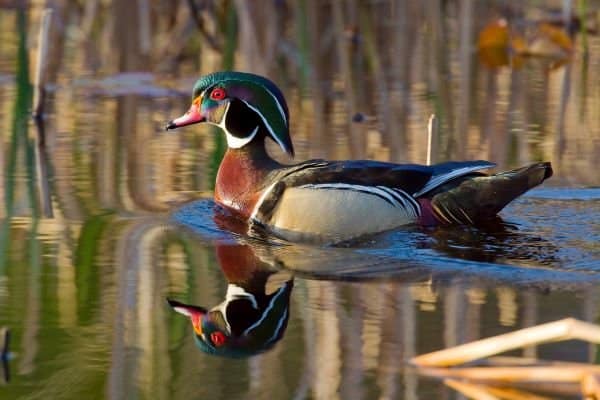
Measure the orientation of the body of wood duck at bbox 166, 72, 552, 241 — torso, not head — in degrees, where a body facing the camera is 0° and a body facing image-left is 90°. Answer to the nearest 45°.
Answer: approximately 90°

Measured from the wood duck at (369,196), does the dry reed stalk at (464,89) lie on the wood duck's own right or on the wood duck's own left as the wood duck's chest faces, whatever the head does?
on the wood duck's own right

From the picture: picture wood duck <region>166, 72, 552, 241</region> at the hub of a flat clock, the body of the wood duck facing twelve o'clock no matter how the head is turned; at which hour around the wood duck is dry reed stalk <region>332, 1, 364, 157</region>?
The dry reed stalk is roughly at 3 o'clock from the wood duck.

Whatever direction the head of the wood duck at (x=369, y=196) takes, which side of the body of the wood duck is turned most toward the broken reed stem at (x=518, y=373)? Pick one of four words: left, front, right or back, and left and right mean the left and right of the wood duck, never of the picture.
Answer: left

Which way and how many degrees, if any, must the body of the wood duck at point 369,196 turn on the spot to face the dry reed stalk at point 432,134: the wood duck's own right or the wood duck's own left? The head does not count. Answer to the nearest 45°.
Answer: approximately 135° to the wood duck's own right

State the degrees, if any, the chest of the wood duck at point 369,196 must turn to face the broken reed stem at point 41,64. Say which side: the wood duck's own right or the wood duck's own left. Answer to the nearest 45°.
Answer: approximately 45° to the wood duck's own right

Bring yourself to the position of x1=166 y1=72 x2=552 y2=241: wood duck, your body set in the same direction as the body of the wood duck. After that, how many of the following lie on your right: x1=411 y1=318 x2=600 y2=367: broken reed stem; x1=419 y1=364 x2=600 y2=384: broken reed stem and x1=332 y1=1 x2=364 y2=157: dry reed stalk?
1
